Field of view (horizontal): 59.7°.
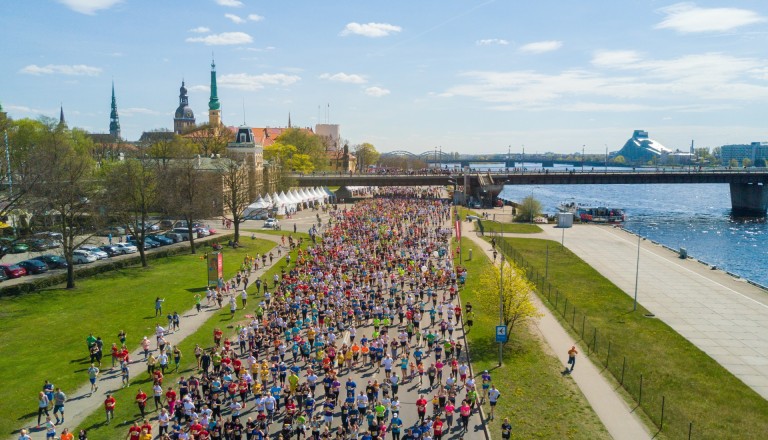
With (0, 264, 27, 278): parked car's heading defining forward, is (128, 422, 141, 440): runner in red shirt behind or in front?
in front

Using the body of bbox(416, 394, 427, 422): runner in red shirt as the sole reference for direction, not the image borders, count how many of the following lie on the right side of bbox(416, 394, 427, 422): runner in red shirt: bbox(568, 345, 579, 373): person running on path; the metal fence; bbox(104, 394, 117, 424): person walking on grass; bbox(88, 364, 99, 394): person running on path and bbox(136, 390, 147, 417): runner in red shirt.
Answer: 3

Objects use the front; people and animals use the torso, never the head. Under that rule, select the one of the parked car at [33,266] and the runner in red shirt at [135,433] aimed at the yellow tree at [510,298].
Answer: the parked car

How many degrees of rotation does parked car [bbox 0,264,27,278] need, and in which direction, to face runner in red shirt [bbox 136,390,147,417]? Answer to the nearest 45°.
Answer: approximately 45° to its right

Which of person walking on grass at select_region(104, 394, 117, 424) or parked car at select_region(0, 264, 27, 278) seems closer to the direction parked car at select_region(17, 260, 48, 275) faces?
the person walking on grass

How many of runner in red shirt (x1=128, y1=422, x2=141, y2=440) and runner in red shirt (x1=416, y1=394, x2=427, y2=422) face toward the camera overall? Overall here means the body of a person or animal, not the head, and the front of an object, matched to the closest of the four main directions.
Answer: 2

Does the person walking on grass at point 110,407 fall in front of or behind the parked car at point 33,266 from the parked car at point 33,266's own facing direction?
in front

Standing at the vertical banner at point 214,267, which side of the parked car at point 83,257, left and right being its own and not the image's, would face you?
front

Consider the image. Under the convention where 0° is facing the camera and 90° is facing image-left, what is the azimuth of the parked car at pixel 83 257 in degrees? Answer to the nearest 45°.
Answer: approximately 315°

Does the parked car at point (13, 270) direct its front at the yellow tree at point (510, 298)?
yes

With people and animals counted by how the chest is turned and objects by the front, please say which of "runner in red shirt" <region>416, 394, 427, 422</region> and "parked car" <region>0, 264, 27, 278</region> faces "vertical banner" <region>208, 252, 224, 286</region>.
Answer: the parked car
